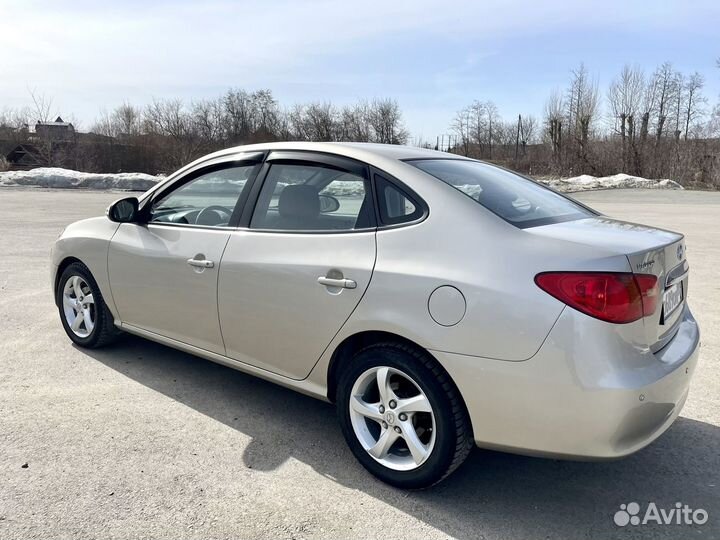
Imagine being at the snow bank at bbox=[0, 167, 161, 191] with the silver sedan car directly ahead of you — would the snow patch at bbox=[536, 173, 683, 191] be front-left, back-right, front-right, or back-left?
front-left

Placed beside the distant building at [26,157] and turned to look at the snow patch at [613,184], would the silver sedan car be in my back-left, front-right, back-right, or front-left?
front-right

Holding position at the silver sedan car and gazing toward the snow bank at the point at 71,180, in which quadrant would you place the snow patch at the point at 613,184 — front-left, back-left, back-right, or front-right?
front-right

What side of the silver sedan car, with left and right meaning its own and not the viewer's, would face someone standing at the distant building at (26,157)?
front

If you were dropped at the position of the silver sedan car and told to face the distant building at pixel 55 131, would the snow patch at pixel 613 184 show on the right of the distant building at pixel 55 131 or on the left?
right

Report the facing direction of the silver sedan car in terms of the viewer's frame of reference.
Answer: facing away from the viewer and to the left of the viewer

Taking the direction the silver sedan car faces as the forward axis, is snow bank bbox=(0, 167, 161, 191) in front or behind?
in front

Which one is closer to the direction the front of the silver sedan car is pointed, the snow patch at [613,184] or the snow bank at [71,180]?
the snow bank

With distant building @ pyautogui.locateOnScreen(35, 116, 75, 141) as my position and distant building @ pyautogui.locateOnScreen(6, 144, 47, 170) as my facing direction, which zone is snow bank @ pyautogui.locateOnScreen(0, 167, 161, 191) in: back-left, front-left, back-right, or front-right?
front-left

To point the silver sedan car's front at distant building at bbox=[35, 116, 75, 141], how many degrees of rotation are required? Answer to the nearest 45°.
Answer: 0° — it already faces it

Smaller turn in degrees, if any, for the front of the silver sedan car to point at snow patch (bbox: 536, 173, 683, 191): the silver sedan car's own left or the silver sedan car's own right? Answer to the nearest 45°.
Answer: approximately 90° to the silver sedan car's own right
